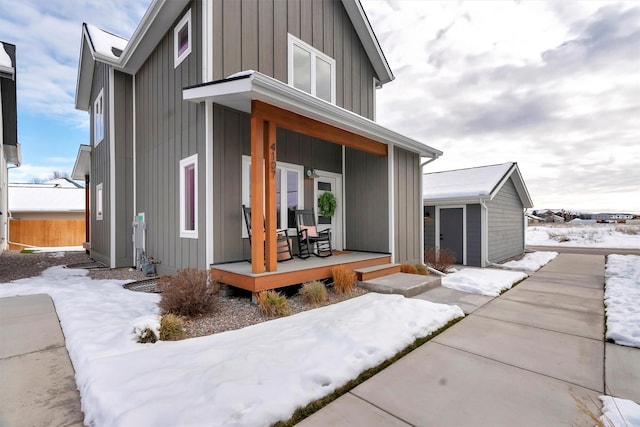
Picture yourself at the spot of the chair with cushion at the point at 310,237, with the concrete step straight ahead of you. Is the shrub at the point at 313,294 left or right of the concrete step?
right

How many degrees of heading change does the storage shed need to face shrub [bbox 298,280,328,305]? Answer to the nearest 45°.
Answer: approximately 45° to its left

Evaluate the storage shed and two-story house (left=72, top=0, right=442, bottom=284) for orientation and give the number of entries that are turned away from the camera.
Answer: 0

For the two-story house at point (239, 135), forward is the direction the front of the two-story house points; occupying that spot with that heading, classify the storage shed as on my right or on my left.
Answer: on my left

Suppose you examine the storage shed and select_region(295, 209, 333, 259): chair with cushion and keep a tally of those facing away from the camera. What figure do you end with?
0

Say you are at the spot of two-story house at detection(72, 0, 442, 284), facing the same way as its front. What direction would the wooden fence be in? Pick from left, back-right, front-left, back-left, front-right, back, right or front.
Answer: back

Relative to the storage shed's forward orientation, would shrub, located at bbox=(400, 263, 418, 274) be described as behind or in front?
in front

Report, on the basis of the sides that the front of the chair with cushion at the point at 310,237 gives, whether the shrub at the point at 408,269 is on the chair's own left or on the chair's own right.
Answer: on the chair's own left

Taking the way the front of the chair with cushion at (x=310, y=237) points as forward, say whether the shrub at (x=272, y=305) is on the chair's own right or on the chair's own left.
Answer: on the chair's own right

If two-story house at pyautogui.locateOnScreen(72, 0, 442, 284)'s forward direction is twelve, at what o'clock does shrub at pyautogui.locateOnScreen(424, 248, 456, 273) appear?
The shrub is roughly at 10 o'clock from the two-story house.

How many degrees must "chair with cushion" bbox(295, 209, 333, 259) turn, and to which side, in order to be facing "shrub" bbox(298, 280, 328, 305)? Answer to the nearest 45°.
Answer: approximately 45° to its right

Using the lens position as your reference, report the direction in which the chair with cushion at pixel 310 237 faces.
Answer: facing the viewer and to the right of the viewer

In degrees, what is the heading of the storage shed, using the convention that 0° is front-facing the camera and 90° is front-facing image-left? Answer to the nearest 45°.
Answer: approximately 45°

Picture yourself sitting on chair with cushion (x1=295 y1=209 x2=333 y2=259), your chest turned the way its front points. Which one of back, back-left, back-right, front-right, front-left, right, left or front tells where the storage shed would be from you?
left
